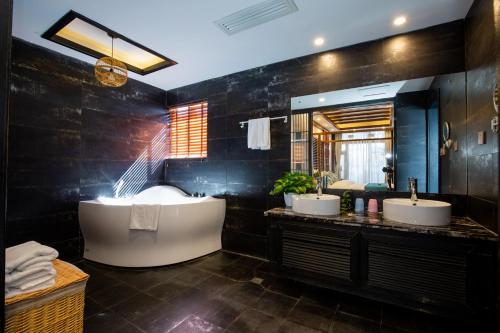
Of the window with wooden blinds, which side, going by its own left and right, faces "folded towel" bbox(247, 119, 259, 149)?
left

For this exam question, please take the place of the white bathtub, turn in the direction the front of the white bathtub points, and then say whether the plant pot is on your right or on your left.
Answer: on your left

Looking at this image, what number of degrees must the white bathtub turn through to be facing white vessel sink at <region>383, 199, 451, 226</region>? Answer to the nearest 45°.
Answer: approximately 45° to its left

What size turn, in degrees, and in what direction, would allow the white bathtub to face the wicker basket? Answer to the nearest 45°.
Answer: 0° — it already faces it

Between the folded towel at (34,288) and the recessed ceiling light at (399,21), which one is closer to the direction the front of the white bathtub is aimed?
the folded towel

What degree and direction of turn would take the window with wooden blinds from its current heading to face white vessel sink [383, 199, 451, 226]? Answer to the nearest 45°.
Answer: approximately 90° to its left

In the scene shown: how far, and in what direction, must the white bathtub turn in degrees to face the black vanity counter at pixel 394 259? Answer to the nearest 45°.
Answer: approximately 45° to its left

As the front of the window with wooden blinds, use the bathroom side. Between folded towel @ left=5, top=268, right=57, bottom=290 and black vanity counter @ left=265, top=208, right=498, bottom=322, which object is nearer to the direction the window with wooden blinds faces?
the folded towel

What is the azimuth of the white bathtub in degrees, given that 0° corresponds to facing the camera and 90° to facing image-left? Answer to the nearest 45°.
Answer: approximately 0°

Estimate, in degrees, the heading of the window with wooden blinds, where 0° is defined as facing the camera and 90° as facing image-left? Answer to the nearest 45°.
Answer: approximately 45°

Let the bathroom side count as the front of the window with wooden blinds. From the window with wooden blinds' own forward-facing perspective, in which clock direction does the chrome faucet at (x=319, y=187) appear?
The chrome faucet is roughly at 9 o'clock from the window with wooden blinds.

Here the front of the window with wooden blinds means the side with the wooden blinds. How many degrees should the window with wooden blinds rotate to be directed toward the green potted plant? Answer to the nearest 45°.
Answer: approximately 90° to its left
